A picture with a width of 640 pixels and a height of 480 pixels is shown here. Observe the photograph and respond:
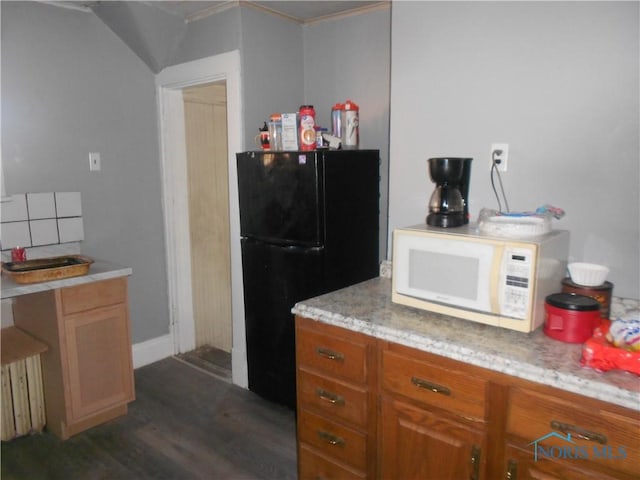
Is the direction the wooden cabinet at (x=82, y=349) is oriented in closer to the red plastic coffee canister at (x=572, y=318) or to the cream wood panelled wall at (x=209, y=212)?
the red plastic coffee canister

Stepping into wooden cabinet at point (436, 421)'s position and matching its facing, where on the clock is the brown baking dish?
The brown baking dish is roughly at 2 o'clock from the wooden cabinet.

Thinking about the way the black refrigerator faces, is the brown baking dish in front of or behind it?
in front

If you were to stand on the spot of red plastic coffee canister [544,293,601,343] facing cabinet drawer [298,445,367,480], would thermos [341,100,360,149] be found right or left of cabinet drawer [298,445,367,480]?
right

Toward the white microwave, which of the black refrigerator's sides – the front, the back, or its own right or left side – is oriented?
left

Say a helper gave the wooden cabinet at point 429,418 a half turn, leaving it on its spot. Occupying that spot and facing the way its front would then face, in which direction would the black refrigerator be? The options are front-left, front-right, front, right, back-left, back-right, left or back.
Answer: left

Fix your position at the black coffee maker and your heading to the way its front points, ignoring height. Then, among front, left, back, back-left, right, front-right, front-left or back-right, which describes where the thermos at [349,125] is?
right

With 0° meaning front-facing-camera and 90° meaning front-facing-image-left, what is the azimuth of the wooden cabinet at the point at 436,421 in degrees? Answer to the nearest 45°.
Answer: approximately 45°

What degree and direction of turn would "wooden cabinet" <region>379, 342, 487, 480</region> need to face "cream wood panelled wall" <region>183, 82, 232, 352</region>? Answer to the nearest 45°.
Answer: approximately 90° to its right

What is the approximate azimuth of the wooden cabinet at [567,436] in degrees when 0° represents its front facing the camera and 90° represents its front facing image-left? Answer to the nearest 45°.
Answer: approximately 45°

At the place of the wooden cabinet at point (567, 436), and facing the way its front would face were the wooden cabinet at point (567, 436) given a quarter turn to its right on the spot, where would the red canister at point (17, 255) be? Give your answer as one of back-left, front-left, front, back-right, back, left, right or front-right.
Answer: front-left

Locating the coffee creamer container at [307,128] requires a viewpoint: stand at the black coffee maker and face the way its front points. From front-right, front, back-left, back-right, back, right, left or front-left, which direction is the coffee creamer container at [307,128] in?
right
